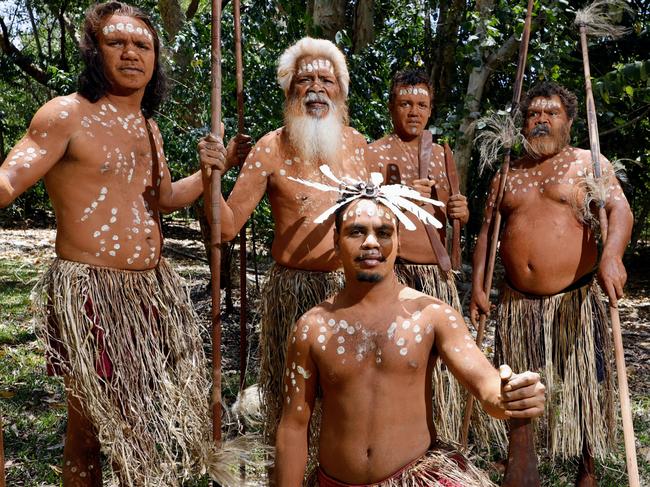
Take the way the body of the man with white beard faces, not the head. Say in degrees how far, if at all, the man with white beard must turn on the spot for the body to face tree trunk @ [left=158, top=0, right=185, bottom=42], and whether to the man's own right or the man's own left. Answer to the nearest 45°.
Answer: approximately 180°

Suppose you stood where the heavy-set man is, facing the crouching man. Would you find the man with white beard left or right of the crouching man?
right

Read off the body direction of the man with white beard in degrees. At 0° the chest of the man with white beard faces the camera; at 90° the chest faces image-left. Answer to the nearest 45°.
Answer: approximately 0°

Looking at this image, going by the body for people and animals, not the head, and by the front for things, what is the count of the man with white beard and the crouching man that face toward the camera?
2

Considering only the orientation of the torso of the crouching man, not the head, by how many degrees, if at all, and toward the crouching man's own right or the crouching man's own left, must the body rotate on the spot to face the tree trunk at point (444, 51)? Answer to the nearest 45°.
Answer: approximately 180°

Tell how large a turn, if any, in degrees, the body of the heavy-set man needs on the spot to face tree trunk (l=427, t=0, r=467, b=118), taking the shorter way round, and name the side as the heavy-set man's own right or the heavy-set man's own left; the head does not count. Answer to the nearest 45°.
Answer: approximately 135° to the heavy-set man's own right

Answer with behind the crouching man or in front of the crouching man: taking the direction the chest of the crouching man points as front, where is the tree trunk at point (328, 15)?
behind

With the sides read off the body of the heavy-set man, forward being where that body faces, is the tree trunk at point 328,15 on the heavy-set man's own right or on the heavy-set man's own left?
on the heavy-set man's own right

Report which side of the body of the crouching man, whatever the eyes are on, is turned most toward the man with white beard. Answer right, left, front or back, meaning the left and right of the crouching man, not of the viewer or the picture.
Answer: back

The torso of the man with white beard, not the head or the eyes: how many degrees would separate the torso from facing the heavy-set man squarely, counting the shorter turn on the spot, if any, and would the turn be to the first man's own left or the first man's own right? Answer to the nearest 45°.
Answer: approximately 90° to the first man's own left
